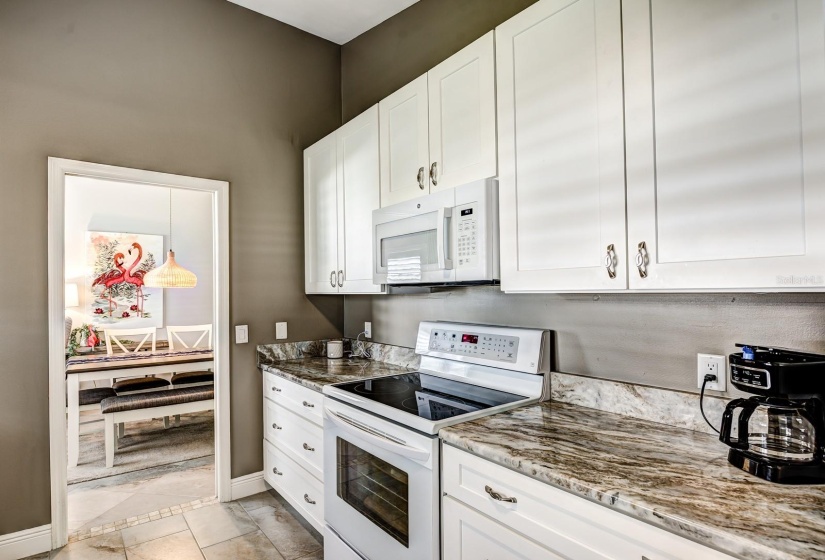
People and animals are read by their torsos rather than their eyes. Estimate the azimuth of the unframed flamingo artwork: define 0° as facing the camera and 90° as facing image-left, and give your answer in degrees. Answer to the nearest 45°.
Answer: approximately 0°

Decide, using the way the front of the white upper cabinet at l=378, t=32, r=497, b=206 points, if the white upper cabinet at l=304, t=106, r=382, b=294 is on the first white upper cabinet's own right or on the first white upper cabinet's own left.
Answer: on the first white upper cabinet's own right

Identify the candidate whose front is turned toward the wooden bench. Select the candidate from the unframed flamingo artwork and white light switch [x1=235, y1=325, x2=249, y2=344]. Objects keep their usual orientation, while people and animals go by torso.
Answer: the unframed flamingo artwork

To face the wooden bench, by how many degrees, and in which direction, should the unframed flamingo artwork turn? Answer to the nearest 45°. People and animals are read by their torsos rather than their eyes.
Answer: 0° — it already faces it

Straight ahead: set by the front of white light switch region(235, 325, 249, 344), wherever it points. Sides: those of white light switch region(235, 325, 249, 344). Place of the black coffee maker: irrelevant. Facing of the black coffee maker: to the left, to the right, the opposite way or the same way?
to the right

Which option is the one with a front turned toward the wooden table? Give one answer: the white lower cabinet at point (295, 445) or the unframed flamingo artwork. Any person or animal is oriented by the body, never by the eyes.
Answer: the unframed flamingo artwork

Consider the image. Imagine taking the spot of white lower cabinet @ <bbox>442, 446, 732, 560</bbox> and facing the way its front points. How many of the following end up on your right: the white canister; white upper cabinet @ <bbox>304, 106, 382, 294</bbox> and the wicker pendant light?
3

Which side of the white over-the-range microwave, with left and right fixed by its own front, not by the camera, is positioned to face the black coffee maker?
left

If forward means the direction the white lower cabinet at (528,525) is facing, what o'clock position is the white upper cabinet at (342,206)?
The white upper cabinet is roughly at 3 o'clock from the white lower cabinet.

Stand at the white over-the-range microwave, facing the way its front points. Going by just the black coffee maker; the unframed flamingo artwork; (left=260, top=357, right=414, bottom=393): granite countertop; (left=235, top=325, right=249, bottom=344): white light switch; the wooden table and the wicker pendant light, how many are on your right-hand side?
5

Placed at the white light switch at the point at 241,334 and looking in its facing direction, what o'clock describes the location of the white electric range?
The white electric range is roughly at 11 o'clock from the white light switch.

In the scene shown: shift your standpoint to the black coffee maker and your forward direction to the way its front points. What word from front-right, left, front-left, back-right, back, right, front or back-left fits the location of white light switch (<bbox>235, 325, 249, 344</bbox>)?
front-right

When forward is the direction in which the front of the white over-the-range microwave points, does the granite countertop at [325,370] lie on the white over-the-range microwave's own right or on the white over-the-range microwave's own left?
on the white over-the-range microwave's own right

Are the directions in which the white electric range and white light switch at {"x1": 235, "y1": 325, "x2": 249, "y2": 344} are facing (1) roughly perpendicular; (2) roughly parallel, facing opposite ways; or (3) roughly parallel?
roughly perpendicular

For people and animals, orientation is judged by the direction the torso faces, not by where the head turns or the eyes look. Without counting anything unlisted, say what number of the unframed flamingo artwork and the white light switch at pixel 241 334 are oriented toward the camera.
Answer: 2

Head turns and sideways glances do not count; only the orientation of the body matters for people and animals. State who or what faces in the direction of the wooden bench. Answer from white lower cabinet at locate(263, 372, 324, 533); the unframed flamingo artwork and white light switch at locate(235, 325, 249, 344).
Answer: the unframed flamingo artwork
